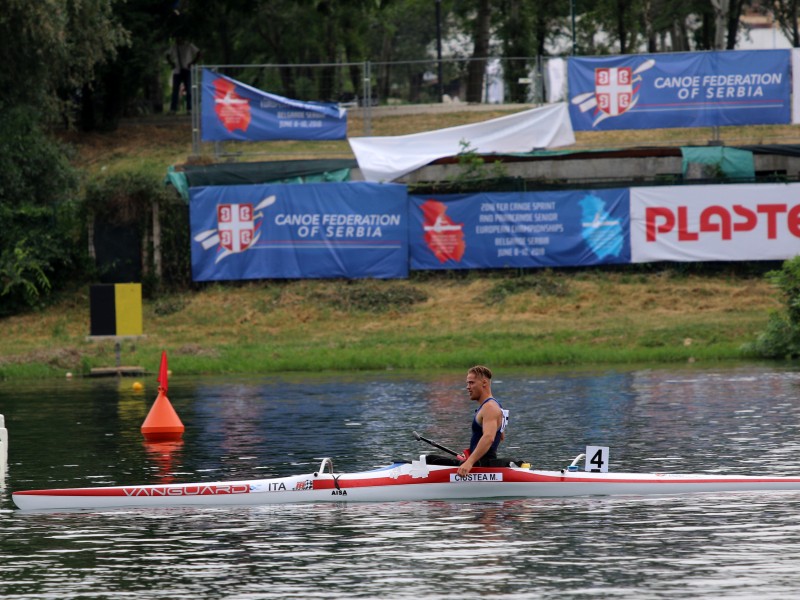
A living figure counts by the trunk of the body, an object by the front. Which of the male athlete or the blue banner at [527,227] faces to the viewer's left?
the male athlete

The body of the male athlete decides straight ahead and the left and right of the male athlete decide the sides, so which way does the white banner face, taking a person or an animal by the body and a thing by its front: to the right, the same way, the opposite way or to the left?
to the left

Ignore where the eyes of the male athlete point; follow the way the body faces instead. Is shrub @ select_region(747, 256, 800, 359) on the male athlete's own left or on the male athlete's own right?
on the male athlete's own right

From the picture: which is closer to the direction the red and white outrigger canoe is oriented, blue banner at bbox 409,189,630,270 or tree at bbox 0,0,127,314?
the tree

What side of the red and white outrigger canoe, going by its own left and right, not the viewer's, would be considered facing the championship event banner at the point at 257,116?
right

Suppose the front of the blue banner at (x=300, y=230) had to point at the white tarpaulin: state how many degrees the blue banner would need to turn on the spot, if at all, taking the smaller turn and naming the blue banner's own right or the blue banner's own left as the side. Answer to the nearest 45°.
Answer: approximately 90° to the blue banner's own left

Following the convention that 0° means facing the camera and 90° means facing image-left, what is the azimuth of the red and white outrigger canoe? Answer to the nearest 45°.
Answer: approximately 90°

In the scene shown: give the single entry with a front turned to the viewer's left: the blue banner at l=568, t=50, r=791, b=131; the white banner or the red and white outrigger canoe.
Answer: the red and white outrigger canoe
